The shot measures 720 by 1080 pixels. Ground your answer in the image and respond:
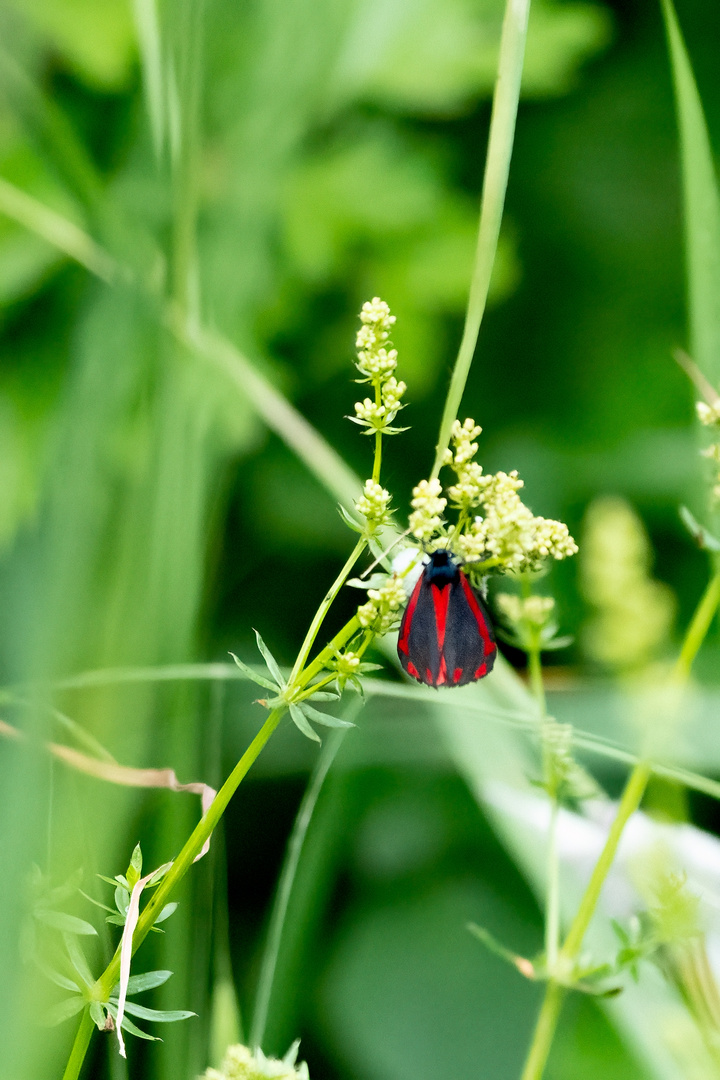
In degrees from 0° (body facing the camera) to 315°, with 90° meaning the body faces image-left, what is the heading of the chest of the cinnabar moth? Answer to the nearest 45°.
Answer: approximately 180°
